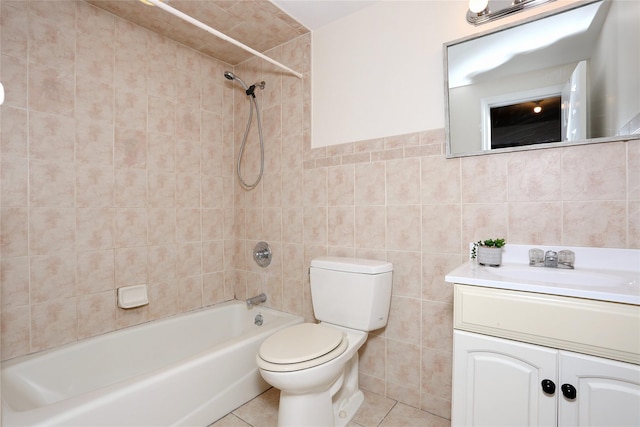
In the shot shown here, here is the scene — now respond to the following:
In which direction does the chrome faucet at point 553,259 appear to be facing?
toward the camera

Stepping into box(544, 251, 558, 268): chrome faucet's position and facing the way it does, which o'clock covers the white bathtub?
The white bathtub is roughly at 2 o'clock from the chrome faucet.

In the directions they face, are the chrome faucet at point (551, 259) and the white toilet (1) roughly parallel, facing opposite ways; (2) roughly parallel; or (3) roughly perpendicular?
roughly parallel

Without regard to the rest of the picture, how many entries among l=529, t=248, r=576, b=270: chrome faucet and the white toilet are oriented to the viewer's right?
0

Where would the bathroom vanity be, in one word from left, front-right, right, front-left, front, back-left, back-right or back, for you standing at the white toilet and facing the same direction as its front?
left

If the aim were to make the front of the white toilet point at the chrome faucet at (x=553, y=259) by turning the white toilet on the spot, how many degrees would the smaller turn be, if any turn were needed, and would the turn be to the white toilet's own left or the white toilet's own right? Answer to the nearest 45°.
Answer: approximately 135° to the white toilet's own left

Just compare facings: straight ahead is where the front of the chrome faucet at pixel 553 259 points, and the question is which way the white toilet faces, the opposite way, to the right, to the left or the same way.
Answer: the same way

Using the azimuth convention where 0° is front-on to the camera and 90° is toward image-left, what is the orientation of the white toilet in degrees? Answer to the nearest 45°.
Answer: approximately 45°
